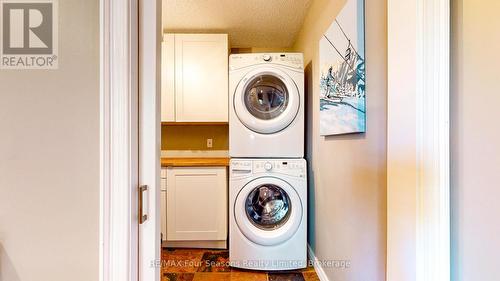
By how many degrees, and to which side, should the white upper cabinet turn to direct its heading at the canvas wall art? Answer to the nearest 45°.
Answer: approximately 45° to its left

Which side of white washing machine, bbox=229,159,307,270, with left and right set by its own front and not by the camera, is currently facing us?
front

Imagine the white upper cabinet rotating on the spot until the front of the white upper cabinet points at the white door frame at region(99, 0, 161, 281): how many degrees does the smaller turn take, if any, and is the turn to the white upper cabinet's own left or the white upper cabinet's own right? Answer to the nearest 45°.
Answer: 0° — it already faces it

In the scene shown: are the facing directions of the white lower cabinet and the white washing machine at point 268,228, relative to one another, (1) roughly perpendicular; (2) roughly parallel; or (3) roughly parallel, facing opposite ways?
roughly parallel

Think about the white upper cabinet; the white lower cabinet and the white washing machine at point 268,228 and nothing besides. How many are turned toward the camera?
3

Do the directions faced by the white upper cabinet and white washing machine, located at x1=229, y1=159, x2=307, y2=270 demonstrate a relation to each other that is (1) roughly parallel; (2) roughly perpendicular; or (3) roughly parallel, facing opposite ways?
roughly parallel

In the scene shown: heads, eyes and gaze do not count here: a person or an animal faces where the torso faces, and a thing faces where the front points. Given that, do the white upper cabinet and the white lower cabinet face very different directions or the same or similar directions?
same or similar directions

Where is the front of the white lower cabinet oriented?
toward the camera

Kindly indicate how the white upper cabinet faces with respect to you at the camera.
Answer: facing the viewer

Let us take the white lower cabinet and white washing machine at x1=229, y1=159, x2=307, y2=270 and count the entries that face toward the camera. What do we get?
2
